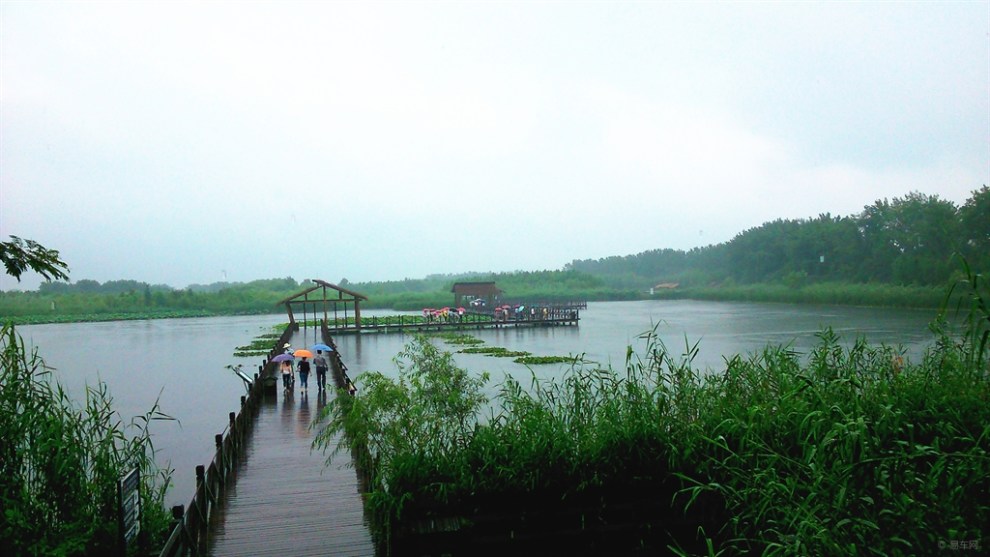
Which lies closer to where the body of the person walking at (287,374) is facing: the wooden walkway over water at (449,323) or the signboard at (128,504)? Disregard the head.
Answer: the wooden walkway over water

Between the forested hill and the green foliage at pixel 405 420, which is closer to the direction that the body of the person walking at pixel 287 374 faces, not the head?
the forested hill

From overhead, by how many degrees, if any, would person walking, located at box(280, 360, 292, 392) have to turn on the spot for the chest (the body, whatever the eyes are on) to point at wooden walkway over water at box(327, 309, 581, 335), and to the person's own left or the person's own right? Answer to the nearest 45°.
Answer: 0° — they already face it

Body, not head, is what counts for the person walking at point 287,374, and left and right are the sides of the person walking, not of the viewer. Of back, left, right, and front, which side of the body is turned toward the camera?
back

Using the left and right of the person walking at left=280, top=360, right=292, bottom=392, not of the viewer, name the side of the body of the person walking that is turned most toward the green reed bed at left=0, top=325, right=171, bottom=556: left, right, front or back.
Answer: back

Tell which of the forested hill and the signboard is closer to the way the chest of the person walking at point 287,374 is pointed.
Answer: the forested hill

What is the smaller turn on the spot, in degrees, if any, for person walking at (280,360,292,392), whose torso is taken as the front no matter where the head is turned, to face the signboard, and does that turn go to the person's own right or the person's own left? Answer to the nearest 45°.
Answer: approximately 180°

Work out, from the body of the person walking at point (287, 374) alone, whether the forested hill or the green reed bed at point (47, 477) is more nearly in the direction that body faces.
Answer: the forested hill

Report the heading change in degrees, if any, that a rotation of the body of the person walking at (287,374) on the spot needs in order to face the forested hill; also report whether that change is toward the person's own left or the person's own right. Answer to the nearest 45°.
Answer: approximately 90° to the person's own right
